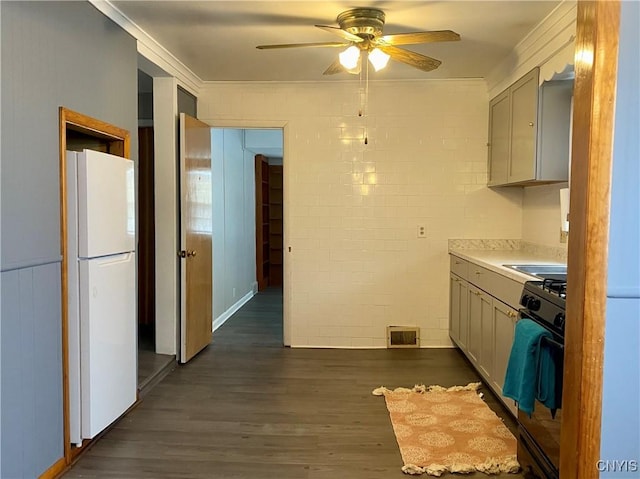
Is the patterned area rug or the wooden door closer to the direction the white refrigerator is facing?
the patterned area rug

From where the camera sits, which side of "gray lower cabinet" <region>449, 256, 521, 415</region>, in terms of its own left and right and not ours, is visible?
left

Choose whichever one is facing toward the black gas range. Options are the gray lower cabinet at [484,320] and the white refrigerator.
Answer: the white refrigerator

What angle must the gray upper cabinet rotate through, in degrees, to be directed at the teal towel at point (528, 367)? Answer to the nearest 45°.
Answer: approximately 45° to its left

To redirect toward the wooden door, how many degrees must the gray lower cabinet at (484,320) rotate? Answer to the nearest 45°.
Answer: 0° — it already faces it

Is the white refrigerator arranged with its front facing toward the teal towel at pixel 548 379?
yes

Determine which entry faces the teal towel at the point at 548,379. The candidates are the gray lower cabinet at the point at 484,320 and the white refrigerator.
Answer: the white refrigerator

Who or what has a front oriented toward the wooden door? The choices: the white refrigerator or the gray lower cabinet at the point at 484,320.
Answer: the gray lower cabinet

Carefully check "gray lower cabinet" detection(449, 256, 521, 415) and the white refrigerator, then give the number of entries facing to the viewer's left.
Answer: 1

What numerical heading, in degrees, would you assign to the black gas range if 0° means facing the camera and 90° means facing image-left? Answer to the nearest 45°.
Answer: approximately 45°
